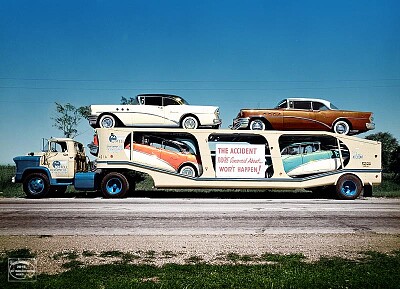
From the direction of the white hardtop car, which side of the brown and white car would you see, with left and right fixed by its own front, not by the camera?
front

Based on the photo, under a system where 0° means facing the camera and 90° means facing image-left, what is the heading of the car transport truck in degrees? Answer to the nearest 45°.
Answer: approximately 90°

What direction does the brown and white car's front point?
to the viewer's left

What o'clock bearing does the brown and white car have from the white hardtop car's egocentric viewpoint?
The brown and white car is roughly at 6 o'clock from the white hardtop car.

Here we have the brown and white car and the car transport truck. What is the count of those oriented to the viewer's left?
2

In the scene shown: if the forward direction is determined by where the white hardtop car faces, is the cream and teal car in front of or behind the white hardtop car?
behind
